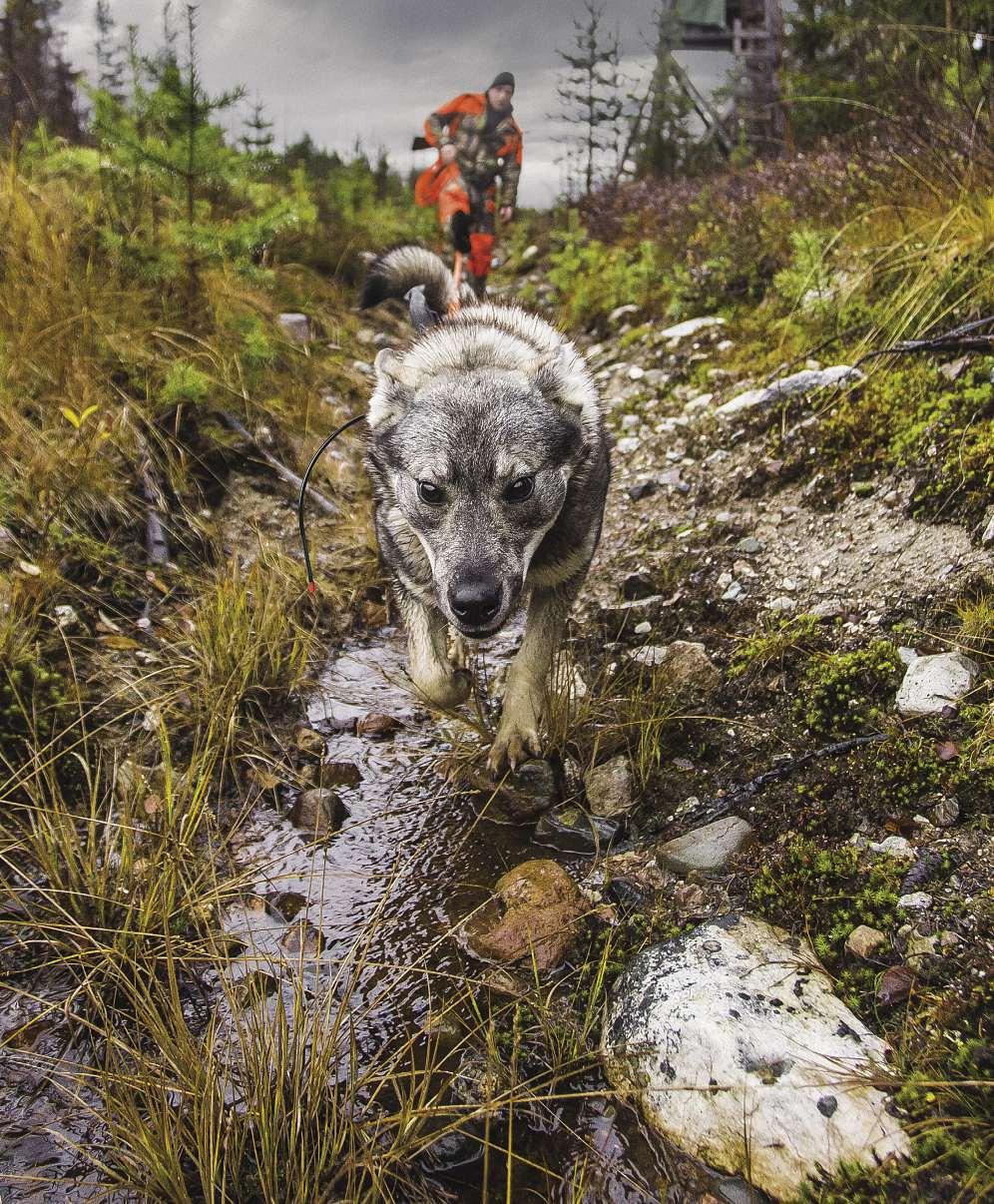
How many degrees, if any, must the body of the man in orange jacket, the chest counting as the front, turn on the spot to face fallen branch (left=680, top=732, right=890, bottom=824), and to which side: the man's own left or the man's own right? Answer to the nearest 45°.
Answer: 0° — they already face it

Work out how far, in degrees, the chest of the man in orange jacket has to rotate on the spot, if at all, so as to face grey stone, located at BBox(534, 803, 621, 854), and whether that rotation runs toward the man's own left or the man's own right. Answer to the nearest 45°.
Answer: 0° — they already face it

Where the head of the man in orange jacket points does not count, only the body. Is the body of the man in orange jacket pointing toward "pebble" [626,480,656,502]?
yes

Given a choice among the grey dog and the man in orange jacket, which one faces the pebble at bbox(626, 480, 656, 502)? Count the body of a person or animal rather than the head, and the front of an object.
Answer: the man in orange jacket

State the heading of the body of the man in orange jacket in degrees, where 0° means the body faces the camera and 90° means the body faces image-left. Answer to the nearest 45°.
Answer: approximately 0°

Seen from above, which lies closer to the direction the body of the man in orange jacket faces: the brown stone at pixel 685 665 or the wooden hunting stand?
the brown stone

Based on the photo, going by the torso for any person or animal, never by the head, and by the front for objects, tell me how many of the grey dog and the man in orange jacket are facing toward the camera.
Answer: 2

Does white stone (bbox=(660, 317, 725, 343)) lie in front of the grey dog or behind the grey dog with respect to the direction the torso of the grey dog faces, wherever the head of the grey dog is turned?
behind

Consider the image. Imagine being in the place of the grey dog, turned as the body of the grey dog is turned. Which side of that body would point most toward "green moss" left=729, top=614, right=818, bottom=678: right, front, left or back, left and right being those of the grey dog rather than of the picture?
left

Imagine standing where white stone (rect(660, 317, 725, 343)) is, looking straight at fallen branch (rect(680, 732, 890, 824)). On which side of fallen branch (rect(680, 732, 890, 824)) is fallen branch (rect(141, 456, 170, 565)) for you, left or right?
right
